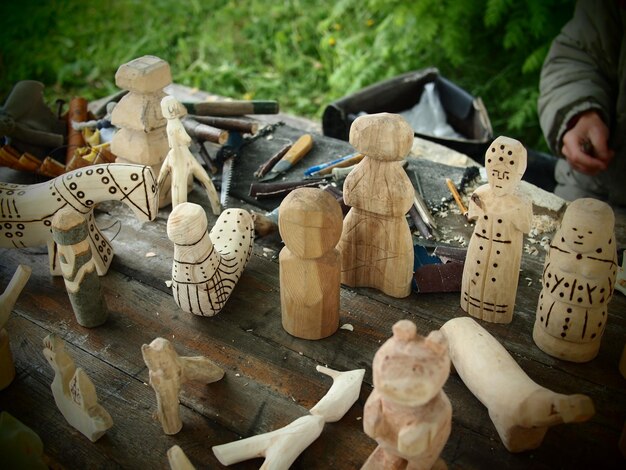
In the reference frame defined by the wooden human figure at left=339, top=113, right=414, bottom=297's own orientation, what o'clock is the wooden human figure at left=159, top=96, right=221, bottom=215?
the wooden human figure at left=159, top=96, right=221, bottom=215 is roughly at 4 o'clock from the wooden human figure at left=339, top=113, right=414, bottom=297.

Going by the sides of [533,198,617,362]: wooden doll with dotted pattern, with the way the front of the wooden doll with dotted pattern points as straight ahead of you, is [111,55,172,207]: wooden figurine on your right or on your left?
on your right

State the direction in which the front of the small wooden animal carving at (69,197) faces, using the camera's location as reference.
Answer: facing to the right of the viewer

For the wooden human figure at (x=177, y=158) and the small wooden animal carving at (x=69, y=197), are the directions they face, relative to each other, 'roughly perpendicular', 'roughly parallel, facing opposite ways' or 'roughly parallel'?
roughly perpendicular

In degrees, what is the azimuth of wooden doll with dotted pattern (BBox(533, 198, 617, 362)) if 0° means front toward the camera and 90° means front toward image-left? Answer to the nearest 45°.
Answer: approximately 0°

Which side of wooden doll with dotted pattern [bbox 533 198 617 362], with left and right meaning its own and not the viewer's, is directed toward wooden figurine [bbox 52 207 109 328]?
right

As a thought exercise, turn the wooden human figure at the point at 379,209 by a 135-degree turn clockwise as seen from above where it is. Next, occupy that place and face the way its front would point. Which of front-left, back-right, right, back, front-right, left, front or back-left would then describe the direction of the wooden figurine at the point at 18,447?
left
